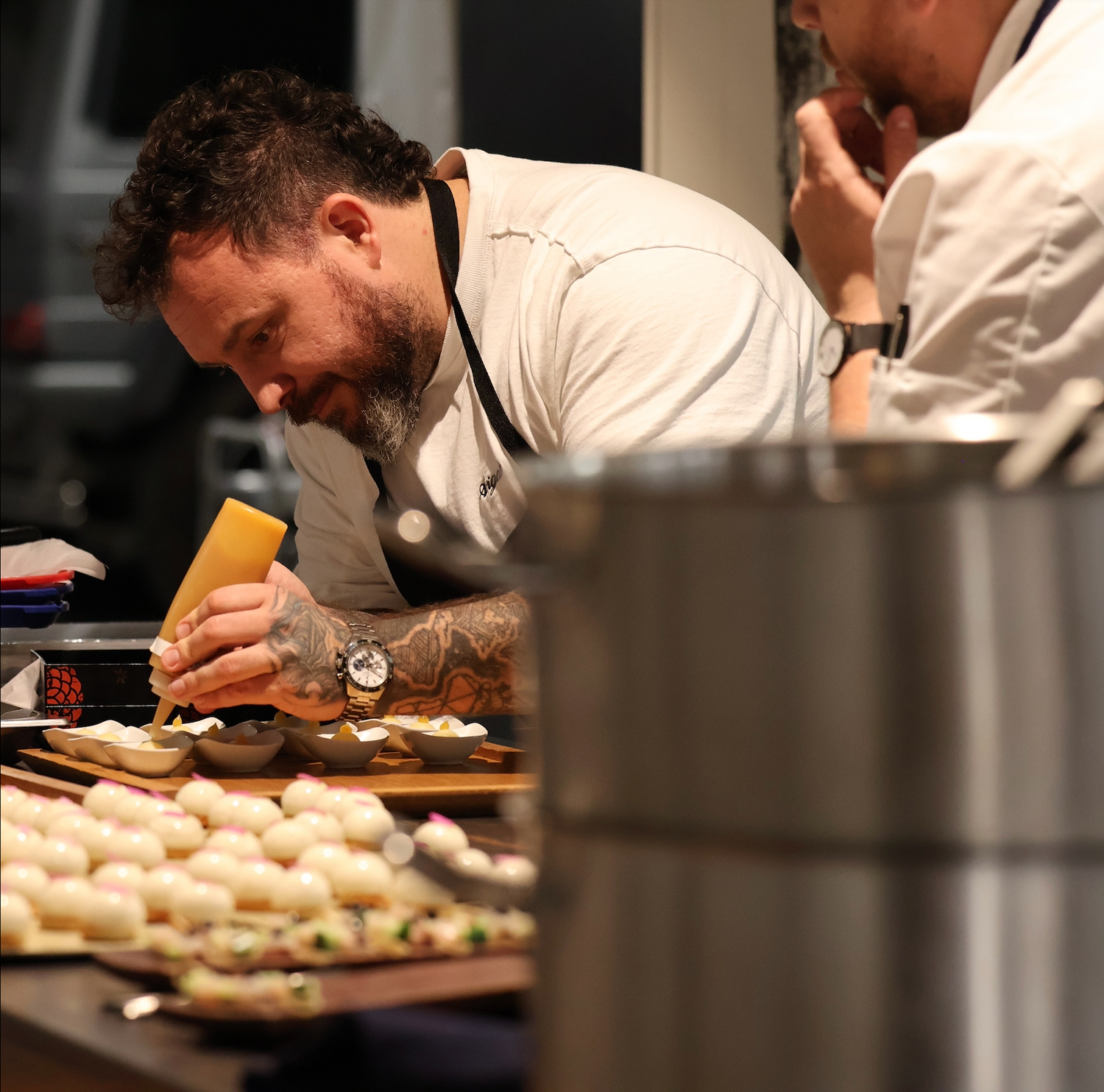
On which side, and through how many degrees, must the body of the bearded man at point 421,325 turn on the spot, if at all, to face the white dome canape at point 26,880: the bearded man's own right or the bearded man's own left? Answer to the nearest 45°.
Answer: approximately 45° to the bearded man's own left

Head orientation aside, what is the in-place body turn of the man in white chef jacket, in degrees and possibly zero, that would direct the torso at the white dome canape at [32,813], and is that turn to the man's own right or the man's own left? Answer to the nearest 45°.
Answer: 0° — they already face it

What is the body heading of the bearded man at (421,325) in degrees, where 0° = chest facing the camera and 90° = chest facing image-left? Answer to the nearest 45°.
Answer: approximately 45°

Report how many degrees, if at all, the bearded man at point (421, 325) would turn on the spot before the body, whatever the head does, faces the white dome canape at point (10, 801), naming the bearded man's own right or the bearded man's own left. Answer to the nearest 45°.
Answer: approximately 45° to the bearded man's own left

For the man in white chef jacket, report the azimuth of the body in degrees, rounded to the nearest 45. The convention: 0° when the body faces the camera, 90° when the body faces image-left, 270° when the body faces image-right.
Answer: approximately 90°
